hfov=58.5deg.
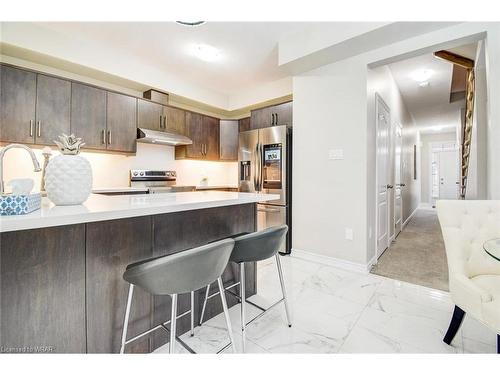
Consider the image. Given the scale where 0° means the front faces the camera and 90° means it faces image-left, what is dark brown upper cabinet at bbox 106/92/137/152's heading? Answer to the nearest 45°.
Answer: approximately 315°

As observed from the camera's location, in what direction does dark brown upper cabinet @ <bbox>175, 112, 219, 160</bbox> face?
facing the viewer and to the right of the viewer

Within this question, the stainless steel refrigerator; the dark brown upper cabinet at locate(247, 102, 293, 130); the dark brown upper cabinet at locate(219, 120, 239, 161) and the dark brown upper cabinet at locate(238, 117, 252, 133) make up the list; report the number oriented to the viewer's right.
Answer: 0

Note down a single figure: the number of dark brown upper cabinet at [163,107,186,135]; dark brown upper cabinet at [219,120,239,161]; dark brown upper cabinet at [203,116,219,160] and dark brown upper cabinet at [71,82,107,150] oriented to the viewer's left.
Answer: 0

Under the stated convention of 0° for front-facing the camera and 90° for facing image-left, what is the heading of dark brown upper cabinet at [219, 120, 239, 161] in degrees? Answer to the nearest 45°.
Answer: approximately 0°

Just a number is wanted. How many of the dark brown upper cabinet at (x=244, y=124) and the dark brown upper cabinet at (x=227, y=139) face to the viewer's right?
0

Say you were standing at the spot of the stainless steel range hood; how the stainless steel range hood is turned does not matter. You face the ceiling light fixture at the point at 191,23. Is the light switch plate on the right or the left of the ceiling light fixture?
left

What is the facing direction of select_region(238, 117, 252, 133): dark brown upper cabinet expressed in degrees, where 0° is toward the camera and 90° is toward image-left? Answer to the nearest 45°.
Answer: approximately 45°

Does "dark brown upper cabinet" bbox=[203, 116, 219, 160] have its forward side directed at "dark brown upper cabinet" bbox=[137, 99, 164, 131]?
no

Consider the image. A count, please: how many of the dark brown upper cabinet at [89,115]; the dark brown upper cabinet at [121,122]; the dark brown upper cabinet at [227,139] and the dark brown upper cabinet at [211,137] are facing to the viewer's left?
0
